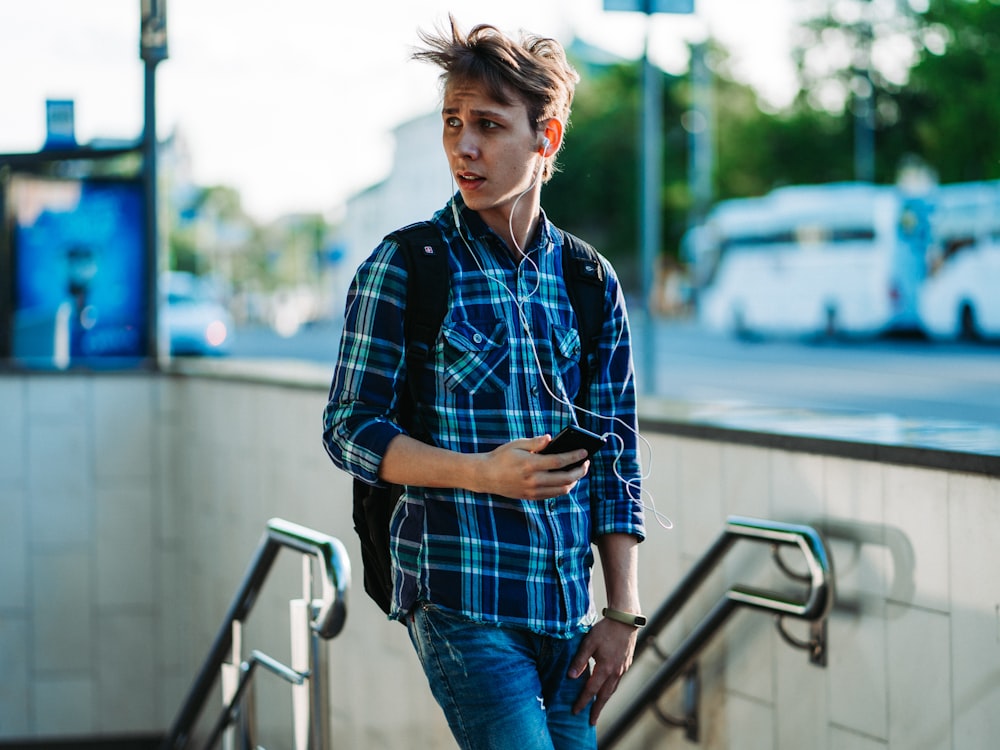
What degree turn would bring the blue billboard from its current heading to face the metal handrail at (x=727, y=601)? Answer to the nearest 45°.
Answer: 0° — it already faces it

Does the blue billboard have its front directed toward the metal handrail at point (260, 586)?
yes

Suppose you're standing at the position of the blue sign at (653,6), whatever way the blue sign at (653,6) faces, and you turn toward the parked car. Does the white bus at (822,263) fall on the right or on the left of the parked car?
right

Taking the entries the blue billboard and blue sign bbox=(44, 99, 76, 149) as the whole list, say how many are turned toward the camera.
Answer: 2

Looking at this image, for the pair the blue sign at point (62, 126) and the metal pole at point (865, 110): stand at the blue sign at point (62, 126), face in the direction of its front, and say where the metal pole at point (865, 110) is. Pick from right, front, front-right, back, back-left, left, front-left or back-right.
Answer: back-left

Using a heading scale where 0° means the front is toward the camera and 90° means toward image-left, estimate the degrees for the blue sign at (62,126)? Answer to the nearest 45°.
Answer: approximately 0°

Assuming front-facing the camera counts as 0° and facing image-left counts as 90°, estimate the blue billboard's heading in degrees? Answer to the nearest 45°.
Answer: approximately 0°
